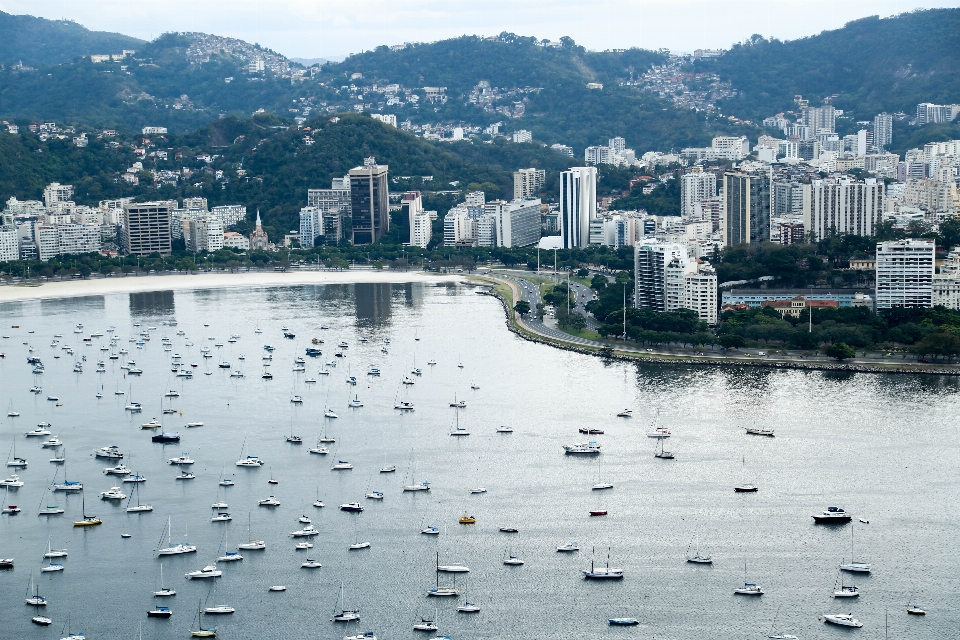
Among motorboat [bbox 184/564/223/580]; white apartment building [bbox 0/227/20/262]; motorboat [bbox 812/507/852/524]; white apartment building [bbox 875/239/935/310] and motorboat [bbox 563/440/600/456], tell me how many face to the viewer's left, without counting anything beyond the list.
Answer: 3

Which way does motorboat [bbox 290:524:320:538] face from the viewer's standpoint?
to the viewer's left

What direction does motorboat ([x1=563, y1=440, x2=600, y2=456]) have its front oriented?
to the viewer's left

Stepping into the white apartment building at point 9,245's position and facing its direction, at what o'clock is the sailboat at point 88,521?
The sailboat is roughly at 12 o'clock from the white apartment building.

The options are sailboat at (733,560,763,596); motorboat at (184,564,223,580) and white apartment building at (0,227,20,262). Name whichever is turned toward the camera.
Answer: the white apartment building

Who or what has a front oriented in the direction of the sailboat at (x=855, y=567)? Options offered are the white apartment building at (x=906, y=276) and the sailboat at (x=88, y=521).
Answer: the white apartment building

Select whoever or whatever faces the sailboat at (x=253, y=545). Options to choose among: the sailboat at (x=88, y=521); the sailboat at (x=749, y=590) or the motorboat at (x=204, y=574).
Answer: the sailboat at (x=749, y=590)

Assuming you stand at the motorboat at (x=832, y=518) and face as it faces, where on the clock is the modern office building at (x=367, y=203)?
The modern office building is roughly at 2 o'clock from the motorboat.

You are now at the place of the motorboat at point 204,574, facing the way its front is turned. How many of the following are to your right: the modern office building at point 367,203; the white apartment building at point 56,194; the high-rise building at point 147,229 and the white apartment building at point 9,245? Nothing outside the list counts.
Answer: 4

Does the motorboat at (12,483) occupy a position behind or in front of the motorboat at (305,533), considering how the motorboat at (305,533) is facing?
in front

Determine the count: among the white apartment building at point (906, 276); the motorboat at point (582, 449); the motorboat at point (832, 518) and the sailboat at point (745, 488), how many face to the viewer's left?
3

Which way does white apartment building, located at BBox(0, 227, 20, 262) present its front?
toward the camera

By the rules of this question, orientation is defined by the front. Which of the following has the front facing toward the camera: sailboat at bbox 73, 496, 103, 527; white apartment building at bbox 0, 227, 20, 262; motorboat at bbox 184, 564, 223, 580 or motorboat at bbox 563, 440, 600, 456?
the white apartment building

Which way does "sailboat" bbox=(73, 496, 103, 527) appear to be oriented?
to the viewer's left

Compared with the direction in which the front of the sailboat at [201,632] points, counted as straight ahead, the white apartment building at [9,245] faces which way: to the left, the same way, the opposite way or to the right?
to the left

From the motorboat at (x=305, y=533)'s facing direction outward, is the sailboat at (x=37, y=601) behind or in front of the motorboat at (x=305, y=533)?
in front

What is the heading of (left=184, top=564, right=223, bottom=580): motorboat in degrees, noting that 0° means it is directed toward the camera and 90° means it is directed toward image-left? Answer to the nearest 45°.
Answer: approximately 90°

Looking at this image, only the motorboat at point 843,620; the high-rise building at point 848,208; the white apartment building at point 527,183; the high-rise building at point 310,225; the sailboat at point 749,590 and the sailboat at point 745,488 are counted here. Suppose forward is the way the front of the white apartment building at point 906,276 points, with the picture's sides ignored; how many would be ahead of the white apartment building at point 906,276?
3
